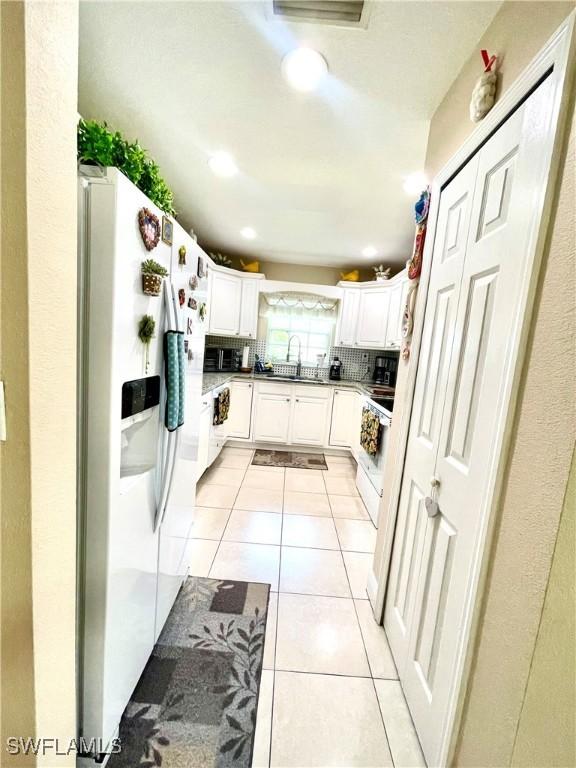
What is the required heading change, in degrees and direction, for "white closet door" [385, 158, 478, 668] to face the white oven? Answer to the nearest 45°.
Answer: approximately 90° to its right

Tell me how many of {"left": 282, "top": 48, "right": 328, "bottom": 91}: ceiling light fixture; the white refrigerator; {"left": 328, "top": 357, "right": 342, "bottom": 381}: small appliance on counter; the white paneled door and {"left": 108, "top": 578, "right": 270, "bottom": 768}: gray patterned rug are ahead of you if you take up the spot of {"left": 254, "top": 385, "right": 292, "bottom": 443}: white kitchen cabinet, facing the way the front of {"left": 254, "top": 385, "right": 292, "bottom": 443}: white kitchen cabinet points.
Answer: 4

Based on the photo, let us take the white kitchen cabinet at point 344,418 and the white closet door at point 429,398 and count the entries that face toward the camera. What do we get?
1

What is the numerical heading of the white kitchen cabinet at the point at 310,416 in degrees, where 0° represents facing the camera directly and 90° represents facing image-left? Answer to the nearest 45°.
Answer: approximately 0°

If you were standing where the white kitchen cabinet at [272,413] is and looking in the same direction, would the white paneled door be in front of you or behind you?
in front

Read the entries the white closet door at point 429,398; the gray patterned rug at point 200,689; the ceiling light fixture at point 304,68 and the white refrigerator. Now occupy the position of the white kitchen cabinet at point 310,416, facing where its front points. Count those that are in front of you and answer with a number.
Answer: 4

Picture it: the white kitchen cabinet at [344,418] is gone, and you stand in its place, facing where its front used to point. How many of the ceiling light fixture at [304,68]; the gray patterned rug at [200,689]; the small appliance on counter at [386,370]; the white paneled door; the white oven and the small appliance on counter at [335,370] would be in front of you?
4
